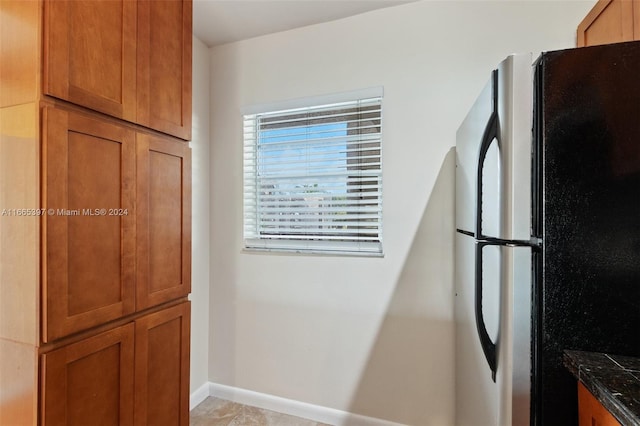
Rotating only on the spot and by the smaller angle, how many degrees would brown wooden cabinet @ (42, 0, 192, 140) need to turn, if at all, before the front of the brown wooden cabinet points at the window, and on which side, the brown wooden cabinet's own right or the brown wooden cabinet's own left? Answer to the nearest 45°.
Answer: approximately 45° to the brown wooden cabinet's own left

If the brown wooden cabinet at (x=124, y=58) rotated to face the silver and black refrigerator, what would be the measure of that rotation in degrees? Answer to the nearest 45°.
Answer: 0° — it already faces it

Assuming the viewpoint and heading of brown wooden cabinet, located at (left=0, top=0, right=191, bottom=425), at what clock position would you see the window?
The window is roughly at 10 o'clock from the brown wooden cabinet.

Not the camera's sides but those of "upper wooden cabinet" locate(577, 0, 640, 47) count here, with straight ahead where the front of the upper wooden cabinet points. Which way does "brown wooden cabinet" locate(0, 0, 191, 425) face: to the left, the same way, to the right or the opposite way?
the opposite way

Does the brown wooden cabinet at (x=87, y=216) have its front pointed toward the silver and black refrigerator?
yes

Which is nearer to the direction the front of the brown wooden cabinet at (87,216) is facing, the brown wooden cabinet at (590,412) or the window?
the brown wooden cabinet

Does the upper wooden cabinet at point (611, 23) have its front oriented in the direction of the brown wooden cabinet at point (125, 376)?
yes

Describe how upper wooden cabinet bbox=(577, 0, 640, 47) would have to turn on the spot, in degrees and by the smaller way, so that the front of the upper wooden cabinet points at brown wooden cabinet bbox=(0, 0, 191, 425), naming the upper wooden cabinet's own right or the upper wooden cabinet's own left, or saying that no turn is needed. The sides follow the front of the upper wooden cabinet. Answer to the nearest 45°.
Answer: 0° — it already faces it

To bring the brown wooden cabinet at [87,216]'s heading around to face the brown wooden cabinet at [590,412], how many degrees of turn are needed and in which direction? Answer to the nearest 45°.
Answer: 0° — it already faces it
